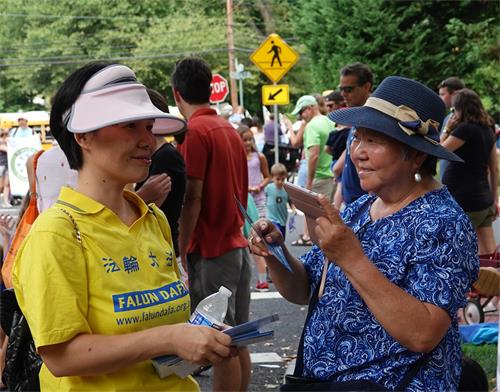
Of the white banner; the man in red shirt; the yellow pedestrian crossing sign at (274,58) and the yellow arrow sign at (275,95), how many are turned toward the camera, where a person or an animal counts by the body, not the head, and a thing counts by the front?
3

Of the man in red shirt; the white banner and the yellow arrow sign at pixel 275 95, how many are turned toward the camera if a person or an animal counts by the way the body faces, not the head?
2

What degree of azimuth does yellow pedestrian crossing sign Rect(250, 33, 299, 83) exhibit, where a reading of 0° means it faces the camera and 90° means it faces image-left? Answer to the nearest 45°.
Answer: approximately 0°

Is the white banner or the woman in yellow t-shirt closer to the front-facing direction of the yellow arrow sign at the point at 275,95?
the woman in yellow t-shirt

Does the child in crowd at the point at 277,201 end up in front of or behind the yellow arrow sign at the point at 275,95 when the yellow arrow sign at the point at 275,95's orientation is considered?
in front

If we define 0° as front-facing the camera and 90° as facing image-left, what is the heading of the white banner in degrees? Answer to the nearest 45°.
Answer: approximately 0°

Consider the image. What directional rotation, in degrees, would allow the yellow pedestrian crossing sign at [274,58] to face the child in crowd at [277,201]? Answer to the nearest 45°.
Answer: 0° — it already faces them

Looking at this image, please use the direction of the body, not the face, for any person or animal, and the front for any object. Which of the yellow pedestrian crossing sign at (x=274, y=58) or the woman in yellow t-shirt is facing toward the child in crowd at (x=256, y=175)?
the yellow pedestrian crossing sign

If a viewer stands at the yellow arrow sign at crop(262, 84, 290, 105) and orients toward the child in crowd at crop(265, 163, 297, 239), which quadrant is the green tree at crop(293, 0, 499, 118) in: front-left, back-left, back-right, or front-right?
back-left
